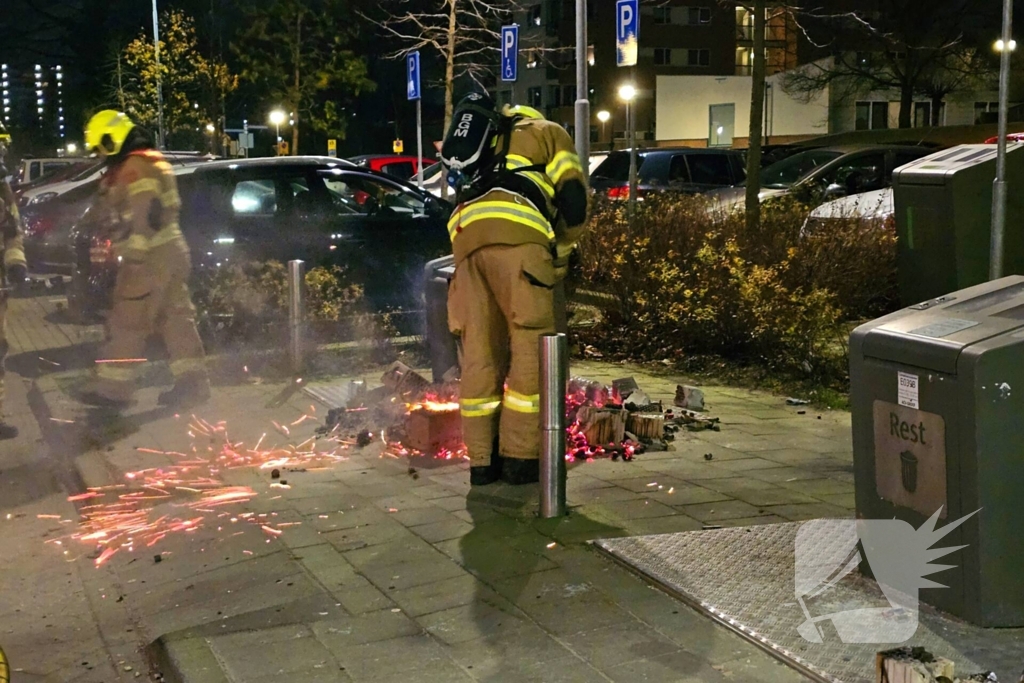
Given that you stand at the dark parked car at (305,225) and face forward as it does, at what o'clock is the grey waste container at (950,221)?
The grey waste container is roughly at 1 o'clock from the dark parked car.

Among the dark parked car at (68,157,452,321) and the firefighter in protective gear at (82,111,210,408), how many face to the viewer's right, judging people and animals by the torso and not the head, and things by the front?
1

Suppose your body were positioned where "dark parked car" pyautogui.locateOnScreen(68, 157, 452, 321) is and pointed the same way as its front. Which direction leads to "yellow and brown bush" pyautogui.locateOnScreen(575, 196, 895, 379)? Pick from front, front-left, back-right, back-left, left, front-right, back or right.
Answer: front-right

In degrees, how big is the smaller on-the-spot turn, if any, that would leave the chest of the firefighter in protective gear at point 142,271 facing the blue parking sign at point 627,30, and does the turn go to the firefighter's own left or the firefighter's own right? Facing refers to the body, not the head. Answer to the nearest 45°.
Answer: approximately 135° to the firefighter's own right

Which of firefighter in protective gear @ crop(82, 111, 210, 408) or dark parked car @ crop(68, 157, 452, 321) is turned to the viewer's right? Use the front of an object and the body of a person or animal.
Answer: the dark parked car

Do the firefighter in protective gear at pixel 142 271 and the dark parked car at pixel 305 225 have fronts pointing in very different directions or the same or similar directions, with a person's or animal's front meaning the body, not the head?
very different directions

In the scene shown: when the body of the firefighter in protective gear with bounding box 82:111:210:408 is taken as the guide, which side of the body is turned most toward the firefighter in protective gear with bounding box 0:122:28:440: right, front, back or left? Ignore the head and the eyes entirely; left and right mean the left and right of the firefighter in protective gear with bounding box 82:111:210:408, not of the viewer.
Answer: front

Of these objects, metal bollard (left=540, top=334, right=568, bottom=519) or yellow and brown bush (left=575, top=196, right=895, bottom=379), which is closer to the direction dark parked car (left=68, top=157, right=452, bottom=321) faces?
the yellow and brown bush

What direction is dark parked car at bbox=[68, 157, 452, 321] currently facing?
to the viewer's right

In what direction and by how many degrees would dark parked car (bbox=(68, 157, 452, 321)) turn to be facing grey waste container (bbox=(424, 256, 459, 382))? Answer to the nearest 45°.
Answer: approximately 90° to its right

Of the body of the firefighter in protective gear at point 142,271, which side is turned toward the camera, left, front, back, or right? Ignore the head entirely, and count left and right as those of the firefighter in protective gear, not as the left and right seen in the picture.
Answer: left

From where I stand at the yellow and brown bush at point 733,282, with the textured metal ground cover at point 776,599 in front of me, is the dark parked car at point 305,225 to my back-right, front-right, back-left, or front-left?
back-right

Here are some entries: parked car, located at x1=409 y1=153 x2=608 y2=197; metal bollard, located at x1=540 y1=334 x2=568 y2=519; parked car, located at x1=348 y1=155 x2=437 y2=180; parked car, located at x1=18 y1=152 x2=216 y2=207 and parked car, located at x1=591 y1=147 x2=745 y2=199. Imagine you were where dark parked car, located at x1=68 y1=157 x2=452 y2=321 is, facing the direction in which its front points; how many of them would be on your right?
1

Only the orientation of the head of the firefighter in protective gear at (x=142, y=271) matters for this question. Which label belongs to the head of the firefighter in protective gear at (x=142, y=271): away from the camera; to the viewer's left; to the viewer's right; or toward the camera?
to the viewer's left

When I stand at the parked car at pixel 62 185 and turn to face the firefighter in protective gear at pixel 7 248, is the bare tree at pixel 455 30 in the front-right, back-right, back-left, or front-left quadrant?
back-left
